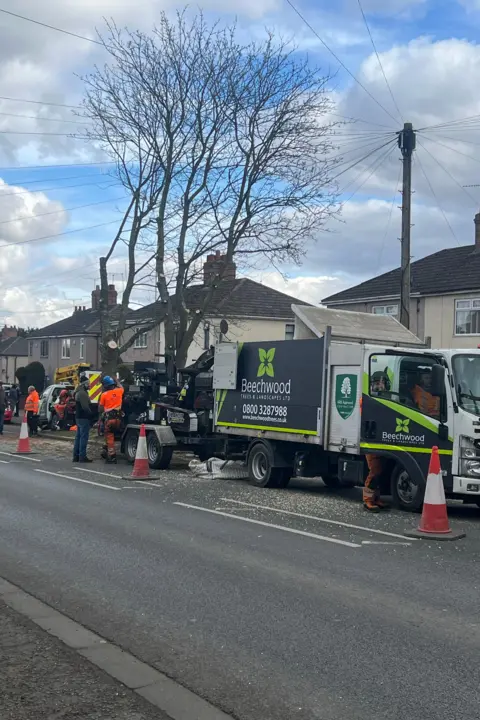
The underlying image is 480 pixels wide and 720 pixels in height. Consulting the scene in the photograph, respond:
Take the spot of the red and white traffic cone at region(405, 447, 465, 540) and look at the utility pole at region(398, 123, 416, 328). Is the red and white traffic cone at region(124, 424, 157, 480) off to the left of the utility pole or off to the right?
left

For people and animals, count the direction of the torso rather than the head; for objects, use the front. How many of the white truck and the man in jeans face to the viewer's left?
0

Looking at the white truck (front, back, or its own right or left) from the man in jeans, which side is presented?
back

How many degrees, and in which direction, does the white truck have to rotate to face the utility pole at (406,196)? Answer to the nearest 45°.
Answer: approximately 135° to its left

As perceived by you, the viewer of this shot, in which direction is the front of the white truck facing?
facing the viewer and to the right of the viewer

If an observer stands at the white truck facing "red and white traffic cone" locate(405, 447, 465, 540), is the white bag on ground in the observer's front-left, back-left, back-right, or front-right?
back-right

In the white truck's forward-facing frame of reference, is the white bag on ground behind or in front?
behind

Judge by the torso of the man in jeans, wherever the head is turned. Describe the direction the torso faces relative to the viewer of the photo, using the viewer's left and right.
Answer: facing to the right of the viewer

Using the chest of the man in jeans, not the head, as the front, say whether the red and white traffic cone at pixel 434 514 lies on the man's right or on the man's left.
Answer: on the man's right

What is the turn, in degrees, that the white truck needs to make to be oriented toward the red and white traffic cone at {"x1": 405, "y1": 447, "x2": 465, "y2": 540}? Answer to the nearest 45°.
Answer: approximately 45° to its right

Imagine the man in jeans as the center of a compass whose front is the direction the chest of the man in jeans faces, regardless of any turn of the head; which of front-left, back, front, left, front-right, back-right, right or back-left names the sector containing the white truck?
front-right

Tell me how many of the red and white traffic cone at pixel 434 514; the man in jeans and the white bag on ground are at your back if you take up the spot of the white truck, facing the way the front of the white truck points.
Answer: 2
